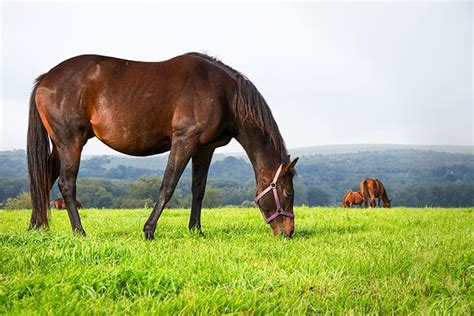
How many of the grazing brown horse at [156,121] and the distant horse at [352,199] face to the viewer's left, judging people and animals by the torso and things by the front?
1

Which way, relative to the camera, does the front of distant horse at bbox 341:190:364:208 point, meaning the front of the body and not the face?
to the viewer's left

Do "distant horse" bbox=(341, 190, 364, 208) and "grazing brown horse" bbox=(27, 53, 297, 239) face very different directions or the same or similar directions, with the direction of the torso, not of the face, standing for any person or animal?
very different directions

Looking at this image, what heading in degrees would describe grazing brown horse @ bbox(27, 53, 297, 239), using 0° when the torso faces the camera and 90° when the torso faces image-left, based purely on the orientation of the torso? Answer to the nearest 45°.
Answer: approximately 270°

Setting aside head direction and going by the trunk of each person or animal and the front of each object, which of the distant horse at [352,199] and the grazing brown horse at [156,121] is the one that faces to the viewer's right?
the grazing brown horse

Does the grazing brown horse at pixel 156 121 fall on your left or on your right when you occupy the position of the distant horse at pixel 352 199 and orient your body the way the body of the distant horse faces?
on your left

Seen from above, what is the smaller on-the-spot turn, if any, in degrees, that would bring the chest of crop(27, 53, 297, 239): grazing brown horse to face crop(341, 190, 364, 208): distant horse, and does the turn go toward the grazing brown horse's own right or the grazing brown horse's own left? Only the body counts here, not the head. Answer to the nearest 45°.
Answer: approximately 45° to the grazing brown horse's own left

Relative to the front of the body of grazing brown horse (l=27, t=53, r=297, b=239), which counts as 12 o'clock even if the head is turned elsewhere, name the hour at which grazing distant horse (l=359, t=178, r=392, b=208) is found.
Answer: The grazing distant horse is roughly at 10 o'clock from the grazing brown horse.
